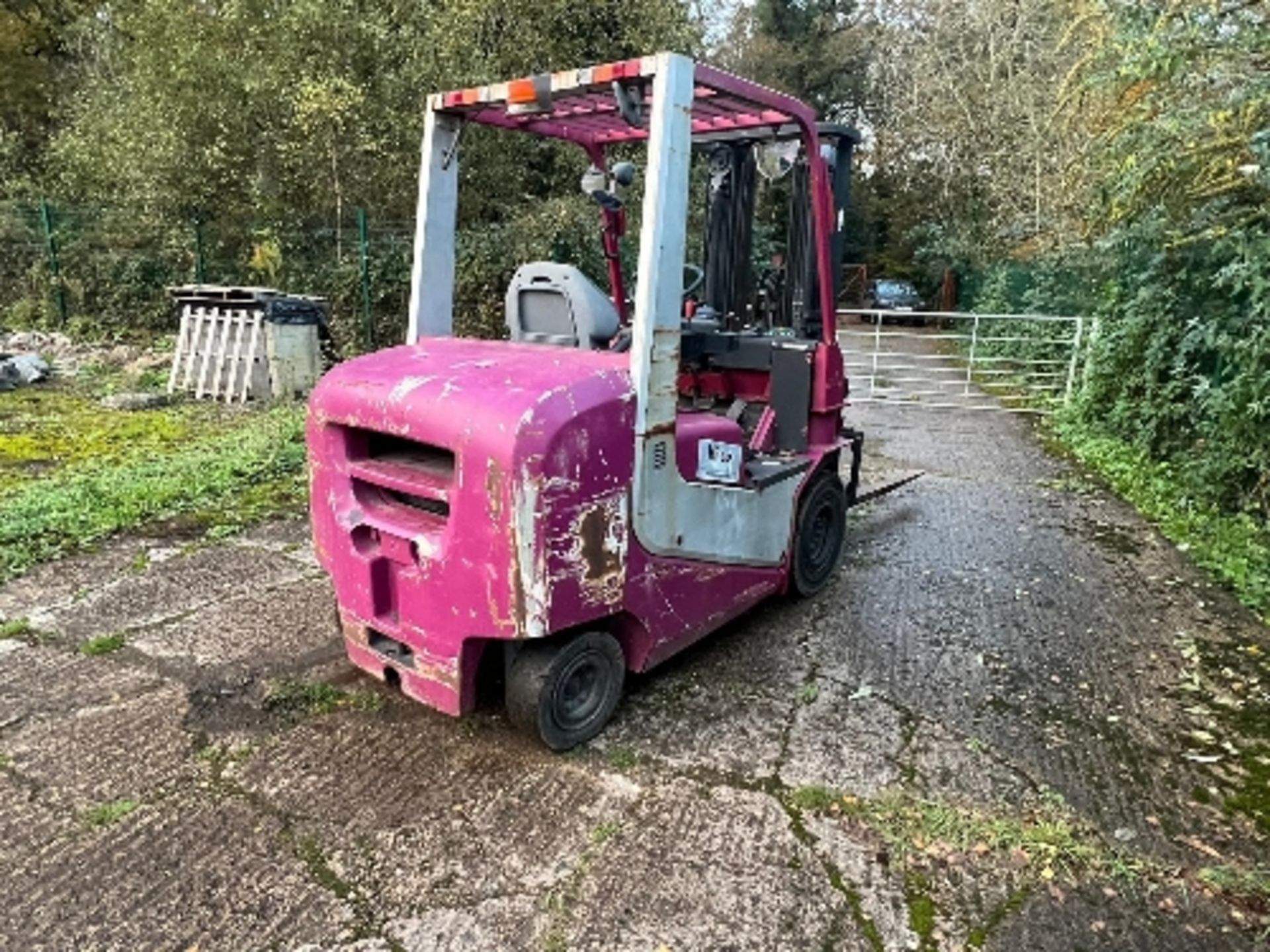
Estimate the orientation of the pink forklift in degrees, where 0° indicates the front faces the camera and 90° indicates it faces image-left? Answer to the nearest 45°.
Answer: approximately 225°

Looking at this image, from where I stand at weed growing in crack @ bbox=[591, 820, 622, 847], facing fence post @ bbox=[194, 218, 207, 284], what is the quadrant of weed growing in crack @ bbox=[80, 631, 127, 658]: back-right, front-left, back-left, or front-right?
front-left

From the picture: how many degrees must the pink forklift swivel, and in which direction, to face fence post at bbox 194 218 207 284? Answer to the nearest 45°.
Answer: approximately 90° to its left

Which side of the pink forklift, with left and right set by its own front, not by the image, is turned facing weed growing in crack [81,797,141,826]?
back

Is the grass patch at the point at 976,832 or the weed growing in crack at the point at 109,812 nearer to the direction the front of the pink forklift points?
the grass patch

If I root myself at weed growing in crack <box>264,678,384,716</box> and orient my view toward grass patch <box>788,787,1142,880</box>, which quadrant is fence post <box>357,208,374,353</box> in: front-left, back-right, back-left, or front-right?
back-left

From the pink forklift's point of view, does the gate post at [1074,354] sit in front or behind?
in front

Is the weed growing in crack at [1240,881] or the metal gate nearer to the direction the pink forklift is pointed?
the metal gate

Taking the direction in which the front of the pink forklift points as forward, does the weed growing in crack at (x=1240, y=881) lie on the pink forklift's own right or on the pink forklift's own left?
on the pink forklift's own right

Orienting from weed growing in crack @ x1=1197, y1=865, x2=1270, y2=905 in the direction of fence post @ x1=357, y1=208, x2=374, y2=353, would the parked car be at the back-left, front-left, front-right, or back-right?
front-right
